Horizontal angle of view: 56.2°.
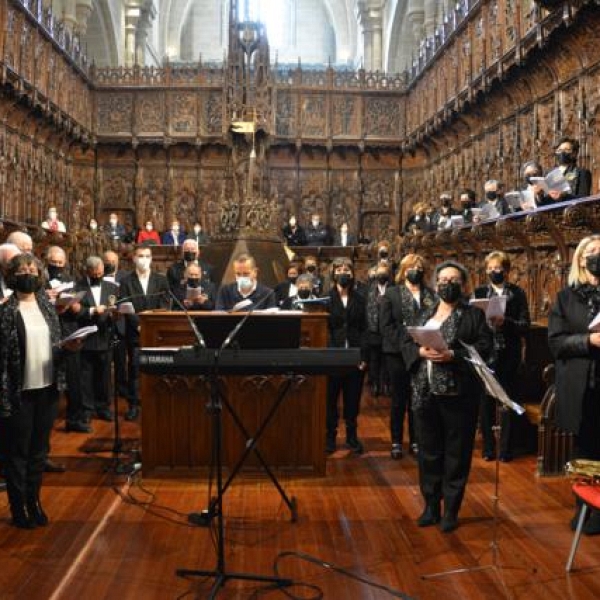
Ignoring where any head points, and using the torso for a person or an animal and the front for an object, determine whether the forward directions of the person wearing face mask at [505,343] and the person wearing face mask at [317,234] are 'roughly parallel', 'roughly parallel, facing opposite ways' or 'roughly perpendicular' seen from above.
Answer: roughly parallel

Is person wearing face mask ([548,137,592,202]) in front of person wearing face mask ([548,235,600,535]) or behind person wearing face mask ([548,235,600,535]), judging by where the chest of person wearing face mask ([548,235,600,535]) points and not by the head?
behind

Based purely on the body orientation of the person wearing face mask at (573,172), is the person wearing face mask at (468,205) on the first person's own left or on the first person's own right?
on the first person's own right

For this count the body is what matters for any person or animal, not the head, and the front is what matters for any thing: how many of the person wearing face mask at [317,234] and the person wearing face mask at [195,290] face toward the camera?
2

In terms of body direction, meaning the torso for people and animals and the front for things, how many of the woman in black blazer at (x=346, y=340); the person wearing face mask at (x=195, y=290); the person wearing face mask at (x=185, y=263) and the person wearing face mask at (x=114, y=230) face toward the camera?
4

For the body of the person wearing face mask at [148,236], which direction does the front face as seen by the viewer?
toward the camera

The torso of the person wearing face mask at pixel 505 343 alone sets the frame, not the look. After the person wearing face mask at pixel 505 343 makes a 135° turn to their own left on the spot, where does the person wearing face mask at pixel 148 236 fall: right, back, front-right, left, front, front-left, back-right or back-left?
left

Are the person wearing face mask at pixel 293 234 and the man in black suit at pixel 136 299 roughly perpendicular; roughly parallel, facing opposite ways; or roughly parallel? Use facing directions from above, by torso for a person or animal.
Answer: roughly parallel

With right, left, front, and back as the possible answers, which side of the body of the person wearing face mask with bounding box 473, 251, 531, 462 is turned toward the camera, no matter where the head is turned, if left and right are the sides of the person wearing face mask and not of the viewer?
front

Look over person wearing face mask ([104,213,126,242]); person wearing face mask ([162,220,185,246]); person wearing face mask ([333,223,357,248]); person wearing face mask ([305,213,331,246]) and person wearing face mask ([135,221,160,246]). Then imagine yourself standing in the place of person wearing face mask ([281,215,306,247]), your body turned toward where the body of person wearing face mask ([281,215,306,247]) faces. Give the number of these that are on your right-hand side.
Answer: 3

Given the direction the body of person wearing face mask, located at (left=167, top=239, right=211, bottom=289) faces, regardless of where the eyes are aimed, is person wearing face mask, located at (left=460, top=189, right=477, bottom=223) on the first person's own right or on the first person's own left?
on the first person's own left

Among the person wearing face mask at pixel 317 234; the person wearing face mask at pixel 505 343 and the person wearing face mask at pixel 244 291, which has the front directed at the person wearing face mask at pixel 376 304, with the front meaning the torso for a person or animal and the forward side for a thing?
the person wearing face mask at pixel 317 234

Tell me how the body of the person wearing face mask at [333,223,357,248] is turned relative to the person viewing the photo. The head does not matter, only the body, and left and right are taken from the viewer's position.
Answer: facing the viewer
